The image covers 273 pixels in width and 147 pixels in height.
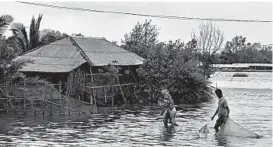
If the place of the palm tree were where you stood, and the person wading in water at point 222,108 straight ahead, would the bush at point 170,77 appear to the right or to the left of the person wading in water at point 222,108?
left
